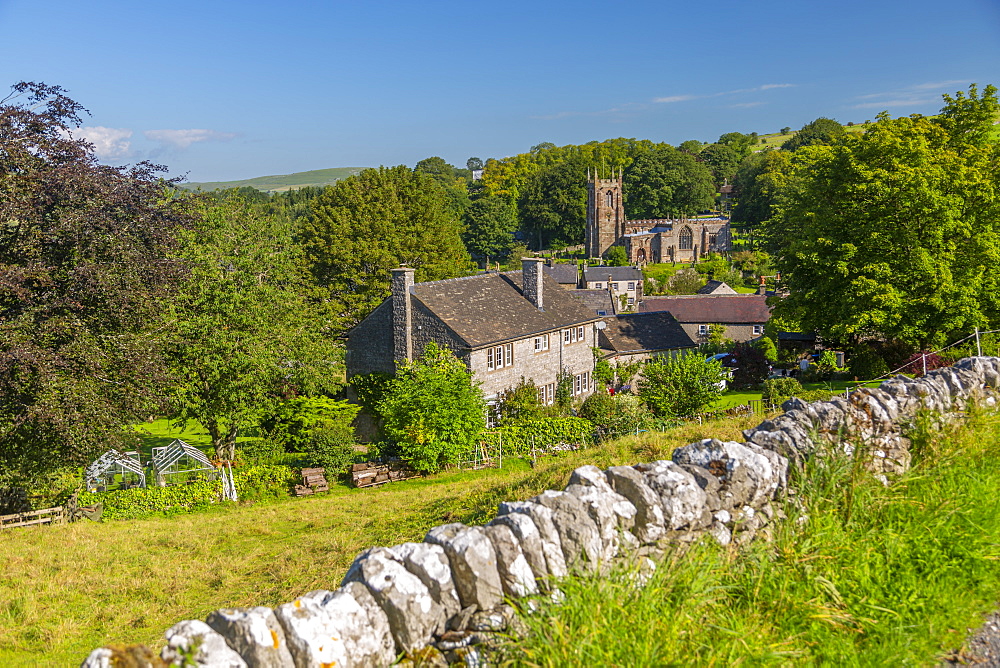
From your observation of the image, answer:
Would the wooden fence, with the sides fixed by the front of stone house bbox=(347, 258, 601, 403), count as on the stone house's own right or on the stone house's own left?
on the stone house's own right

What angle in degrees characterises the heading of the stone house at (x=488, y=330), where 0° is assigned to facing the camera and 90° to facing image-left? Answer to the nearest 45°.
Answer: approximately 315°

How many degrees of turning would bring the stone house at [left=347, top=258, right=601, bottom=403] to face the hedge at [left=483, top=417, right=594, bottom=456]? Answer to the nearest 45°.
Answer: approximately 45° to its right

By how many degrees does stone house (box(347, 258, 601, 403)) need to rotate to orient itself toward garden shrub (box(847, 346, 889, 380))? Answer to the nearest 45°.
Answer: approximately 45° to its left

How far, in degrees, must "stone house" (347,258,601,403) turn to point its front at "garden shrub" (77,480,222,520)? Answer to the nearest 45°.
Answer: approximately 90° to its right

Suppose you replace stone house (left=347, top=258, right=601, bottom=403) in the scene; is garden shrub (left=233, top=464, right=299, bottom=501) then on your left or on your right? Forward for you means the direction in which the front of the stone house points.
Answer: on your right

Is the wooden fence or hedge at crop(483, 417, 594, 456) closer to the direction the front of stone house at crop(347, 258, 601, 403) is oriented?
the hedge

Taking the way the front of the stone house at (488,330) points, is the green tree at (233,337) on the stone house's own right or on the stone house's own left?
on the stone house's own right

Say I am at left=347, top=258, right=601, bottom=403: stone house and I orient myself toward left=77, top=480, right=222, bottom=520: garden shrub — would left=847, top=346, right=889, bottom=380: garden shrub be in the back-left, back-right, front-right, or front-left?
back-left

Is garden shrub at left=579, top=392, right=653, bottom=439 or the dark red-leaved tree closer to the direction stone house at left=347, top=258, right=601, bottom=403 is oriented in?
the garden shrub
